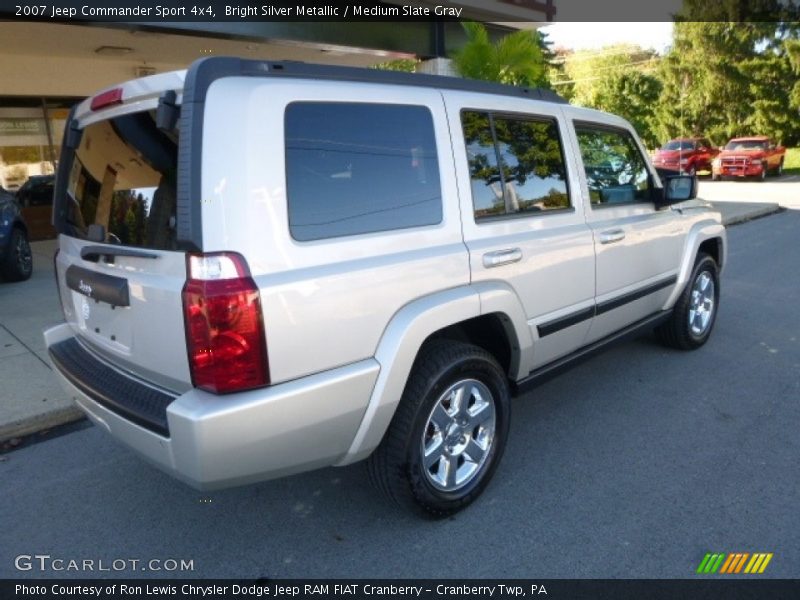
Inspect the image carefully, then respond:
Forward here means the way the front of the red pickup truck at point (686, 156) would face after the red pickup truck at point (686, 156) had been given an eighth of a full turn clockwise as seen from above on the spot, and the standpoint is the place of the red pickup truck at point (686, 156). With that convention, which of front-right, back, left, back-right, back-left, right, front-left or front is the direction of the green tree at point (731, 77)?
right

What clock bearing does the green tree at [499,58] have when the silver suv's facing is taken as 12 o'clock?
The green tree is roughly at 11 o'clock from the silver suv.

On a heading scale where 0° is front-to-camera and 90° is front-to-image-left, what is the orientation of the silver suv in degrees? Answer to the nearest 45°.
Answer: approximately 225°

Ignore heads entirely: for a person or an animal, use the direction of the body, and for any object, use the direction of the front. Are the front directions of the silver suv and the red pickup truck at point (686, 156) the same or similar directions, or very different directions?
very different directions

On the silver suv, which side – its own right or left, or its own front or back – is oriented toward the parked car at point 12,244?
left

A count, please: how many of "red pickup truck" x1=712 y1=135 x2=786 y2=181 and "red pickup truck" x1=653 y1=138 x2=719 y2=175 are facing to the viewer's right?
0

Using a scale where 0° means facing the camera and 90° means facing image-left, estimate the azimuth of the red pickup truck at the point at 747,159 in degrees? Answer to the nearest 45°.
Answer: approximately 45°
